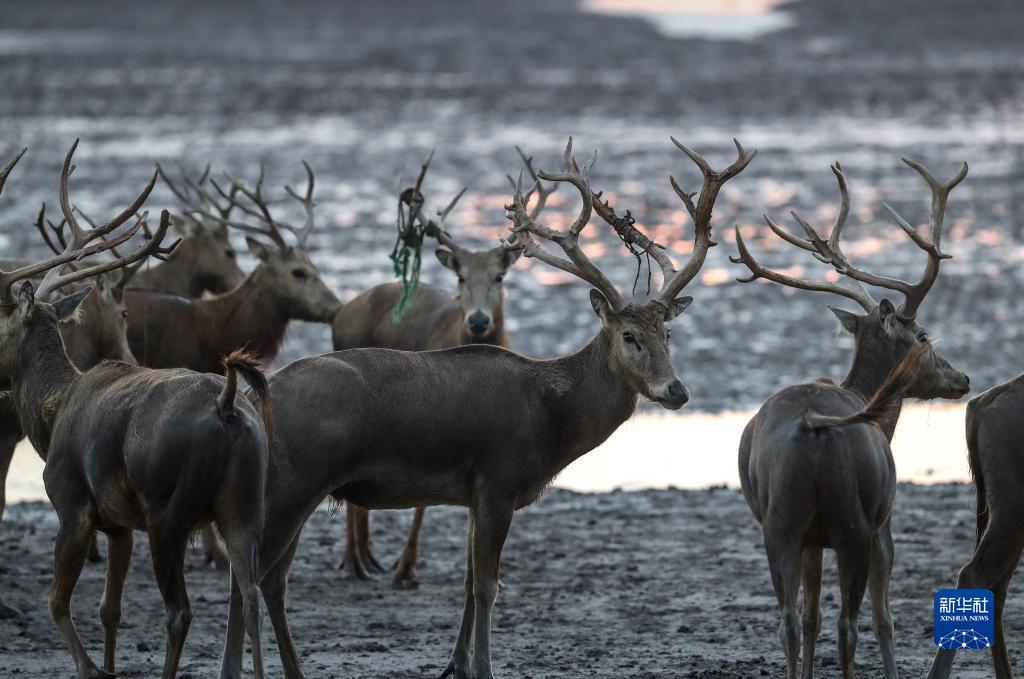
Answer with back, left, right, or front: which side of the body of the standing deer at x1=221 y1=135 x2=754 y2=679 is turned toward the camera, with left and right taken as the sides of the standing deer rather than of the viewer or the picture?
right

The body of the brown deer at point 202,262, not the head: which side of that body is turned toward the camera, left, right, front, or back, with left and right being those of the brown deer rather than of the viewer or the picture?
right

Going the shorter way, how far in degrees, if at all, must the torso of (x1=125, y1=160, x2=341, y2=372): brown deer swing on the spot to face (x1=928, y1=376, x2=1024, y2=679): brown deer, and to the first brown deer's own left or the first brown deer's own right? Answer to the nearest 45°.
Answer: approximately 45° to the first brown deer's own right

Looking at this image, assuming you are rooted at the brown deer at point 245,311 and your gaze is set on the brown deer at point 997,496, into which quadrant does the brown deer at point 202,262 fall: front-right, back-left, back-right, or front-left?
back-left

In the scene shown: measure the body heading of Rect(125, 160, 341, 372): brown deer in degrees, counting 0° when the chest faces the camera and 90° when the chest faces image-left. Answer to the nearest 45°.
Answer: approximately 270°

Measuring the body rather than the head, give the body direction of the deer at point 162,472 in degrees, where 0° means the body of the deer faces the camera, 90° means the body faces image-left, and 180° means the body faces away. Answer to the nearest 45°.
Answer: approximately 135°

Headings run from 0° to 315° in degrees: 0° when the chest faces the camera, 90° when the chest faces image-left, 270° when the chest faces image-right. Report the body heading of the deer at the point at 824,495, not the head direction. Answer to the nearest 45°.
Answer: approximately 180°
